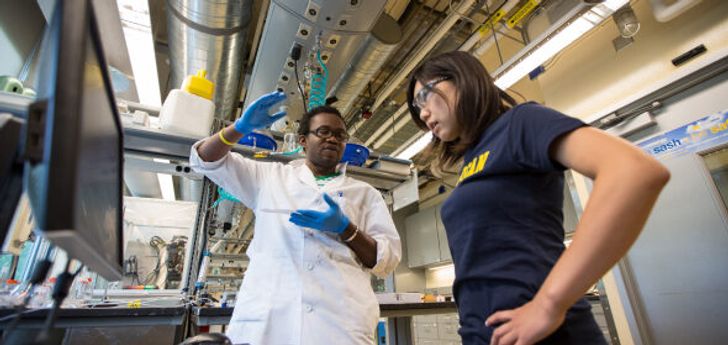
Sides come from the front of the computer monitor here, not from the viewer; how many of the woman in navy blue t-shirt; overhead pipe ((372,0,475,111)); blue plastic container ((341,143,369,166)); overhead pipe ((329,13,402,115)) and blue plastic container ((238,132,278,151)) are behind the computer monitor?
0

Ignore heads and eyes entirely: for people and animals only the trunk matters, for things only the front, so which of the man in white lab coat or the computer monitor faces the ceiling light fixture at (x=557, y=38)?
the computer monitor

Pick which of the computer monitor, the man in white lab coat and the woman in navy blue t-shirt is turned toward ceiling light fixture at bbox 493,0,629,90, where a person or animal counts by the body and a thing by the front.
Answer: the computer monitor

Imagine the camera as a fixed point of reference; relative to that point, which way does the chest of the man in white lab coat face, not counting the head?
toward the camera

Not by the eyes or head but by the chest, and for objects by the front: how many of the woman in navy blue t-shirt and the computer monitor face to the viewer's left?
1

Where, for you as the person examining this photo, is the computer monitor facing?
facing to the right of the viewer

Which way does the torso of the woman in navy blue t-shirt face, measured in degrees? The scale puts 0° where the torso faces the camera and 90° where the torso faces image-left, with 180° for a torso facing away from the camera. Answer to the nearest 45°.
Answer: approximately 90°

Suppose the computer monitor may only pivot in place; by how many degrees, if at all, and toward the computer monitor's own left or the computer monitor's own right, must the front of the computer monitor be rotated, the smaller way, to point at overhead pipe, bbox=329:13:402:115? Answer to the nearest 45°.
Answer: approximately 45° to the computer monitor's own left

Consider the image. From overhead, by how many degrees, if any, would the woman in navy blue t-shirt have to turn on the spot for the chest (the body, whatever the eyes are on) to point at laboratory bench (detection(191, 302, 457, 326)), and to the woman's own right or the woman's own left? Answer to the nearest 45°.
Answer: approximately 45° to the woman's own right

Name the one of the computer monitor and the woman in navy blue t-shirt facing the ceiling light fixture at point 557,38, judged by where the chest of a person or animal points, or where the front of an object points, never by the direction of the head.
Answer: the computer monitor

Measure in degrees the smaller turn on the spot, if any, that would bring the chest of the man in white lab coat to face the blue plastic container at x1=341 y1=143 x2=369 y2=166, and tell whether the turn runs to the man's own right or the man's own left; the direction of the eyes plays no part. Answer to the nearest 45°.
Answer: approximately 135° to the man's own left

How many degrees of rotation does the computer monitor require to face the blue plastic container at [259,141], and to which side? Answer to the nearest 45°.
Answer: approximately 45° to its left

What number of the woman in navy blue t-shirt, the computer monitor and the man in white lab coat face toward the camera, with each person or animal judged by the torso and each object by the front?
1

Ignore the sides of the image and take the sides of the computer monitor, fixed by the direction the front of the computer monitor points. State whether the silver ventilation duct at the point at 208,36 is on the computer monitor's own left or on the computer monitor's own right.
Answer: on the computer monitor's own left

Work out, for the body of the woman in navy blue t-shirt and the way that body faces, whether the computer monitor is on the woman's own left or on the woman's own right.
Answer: on the woman's own left
